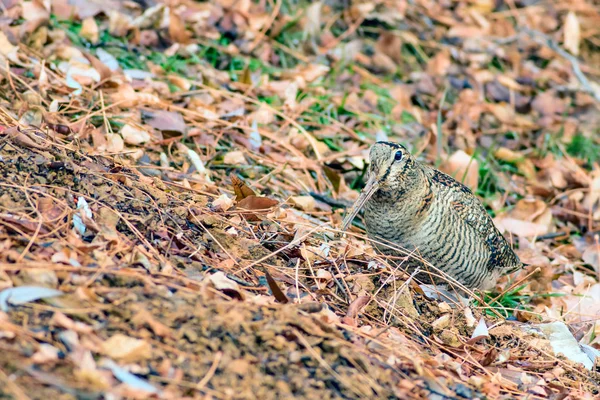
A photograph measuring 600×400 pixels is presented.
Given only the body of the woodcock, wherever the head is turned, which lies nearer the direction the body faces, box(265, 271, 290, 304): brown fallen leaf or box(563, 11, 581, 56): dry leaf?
the brown fallen leaf

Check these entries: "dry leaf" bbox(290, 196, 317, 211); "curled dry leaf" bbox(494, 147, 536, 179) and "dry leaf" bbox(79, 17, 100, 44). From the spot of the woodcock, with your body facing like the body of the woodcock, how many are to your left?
0

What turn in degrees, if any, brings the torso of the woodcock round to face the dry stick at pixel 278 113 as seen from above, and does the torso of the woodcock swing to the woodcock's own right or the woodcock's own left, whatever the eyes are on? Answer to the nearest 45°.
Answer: approximately 90° to the woodcock's own right

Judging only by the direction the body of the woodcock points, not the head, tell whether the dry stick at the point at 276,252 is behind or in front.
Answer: in front

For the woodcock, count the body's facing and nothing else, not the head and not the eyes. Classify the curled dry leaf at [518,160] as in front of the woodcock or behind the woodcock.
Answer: behind

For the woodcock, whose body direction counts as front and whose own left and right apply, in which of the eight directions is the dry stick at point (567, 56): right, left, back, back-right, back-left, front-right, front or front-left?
back-right

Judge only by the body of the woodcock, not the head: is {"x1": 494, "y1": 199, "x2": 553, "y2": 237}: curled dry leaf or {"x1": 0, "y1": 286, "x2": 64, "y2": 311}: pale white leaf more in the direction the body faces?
the pale white leaf

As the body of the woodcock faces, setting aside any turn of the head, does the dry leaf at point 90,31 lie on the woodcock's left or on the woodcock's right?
on the woodcock's right

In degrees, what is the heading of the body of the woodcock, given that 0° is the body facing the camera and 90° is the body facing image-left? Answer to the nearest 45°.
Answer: approximately 45°

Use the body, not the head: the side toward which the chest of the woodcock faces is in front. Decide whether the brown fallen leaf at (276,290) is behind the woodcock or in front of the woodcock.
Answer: in front

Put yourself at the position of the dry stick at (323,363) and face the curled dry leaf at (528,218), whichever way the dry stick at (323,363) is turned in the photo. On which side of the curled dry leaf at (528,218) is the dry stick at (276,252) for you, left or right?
left
